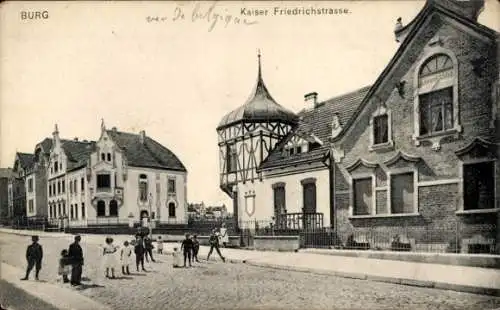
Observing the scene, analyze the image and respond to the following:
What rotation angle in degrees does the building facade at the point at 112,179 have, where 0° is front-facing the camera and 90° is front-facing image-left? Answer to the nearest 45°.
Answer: approximately 0°

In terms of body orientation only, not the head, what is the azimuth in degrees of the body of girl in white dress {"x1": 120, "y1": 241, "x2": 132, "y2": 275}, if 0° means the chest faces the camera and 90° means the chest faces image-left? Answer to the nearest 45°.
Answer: approximately 0°

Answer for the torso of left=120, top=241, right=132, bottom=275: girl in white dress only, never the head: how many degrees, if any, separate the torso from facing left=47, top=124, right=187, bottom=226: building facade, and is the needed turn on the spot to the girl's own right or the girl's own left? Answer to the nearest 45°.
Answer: approximately 180°

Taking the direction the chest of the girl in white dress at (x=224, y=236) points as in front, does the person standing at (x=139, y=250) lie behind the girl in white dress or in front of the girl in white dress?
in front

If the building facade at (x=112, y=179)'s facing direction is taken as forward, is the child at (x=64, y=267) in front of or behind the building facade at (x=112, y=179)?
in front

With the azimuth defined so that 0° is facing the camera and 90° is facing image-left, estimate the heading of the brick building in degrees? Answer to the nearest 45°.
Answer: approximately 45°
